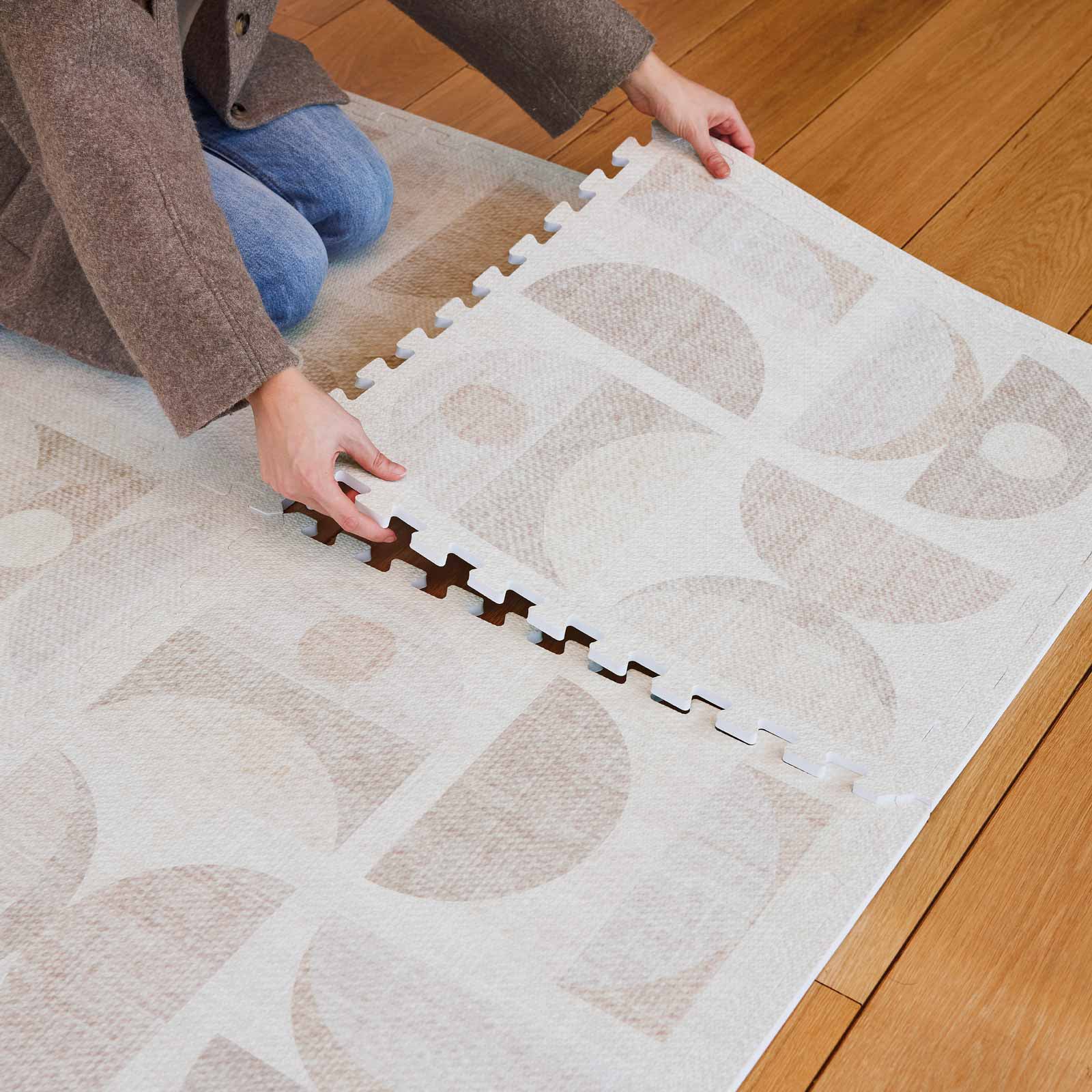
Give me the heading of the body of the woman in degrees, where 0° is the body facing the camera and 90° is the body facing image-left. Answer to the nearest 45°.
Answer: approximately 315°
